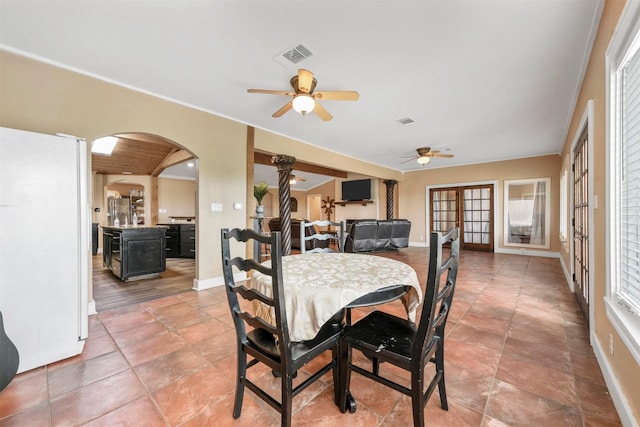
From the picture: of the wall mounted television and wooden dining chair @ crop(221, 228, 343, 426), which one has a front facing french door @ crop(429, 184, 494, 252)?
the wooden dining chair

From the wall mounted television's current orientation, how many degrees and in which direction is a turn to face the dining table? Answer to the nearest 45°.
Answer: approximately 45° to its left

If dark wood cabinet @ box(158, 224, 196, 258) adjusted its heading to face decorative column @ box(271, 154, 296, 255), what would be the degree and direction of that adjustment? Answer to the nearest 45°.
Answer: approximately 45° to its left

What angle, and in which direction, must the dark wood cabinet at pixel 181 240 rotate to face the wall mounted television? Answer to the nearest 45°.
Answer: approximately 90° to its left

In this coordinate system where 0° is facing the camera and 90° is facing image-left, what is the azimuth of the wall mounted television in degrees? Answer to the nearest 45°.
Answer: approximately 45°

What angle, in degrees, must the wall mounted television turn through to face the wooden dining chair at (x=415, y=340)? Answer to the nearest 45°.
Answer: approximately 45° to its left

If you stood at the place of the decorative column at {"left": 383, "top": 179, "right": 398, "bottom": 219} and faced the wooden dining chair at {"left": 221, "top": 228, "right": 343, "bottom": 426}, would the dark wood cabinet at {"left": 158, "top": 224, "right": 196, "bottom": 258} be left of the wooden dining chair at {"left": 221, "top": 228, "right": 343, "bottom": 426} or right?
right

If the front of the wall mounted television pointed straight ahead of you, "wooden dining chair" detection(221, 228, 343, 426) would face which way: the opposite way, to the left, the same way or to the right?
the opposite way

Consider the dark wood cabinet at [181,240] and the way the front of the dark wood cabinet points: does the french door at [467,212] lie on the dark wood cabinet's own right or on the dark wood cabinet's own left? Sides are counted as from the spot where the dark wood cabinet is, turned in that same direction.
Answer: on the dark wood cabinet's own left

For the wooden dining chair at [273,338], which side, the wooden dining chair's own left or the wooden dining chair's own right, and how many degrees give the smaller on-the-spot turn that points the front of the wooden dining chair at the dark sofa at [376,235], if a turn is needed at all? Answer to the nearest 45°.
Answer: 0° — it already faces it

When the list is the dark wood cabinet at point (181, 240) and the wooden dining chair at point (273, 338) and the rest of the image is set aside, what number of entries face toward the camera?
1

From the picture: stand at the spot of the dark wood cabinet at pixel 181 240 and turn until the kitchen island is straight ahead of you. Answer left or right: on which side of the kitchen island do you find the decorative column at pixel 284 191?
left
